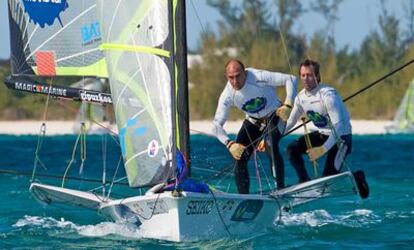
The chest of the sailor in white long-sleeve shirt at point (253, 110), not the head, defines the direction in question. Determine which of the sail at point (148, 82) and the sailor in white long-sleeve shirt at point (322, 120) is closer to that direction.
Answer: the sail

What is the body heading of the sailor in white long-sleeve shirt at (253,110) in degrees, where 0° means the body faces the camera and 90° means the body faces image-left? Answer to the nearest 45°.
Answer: approximately 0°

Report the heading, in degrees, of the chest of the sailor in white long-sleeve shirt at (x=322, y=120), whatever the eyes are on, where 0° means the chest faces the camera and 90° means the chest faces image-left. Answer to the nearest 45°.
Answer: approximately 45°

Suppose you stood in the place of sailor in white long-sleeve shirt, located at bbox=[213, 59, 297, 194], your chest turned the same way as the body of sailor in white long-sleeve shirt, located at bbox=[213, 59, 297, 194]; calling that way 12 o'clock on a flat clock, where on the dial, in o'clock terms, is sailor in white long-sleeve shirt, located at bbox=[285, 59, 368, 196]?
sailor in white long-sleeve shirt, located at bbox=[285, 59, 368, 196] is roughly at 9 o'clock from sailor in white long-sleeve shirt, located at bbox=[213, 59, 297, 194].

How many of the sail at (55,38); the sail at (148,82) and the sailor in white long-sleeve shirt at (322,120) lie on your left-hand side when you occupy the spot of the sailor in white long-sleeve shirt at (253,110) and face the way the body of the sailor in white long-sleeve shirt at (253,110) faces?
1

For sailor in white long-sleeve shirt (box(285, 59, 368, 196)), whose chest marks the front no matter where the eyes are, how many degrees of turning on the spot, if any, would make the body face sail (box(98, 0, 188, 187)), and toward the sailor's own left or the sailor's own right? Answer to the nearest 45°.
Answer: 0° — they already face it
